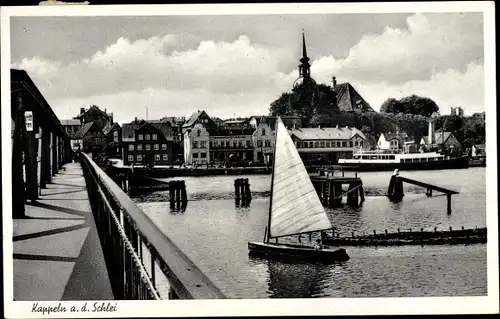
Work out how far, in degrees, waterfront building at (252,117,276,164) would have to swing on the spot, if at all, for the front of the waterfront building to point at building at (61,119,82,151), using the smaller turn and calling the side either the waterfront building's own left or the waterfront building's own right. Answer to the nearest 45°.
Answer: approximately 90° to the waterfront building's own right

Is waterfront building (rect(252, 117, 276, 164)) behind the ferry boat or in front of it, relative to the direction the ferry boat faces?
in front

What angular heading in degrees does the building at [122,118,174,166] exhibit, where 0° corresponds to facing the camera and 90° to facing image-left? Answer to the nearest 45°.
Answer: approximately 0°

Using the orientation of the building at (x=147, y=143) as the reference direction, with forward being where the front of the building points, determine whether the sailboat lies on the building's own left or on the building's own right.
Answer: on the building's own left

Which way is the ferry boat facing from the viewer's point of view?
to the viewer's left

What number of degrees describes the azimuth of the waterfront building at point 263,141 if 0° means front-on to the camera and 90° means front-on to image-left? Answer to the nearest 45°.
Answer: approximately 0°

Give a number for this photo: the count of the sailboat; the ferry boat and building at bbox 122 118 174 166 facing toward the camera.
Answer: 1
